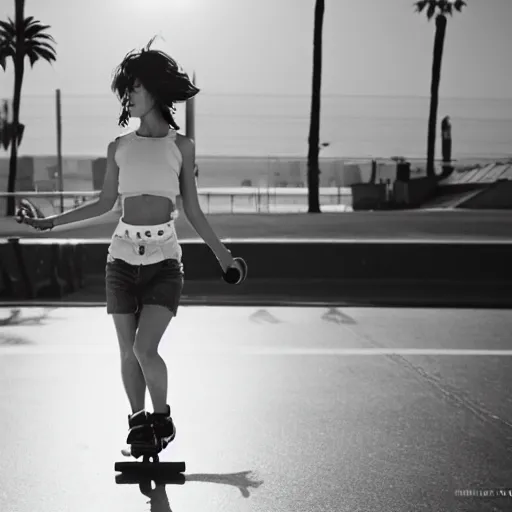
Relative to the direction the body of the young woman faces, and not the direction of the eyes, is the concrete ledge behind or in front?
behind

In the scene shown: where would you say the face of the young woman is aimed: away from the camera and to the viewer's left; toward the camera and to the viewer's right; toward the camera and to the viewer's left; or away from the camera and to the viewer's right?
toward the camera and to the viewer's left

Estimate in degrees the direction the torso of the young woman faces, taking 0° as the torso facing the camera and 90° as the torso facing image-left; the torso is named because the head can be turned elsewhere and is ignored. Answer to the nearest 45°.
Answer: approximately 0°

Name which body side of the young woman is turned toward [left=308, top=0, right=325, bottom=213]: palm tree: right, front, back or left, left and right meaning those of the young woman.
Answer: back
